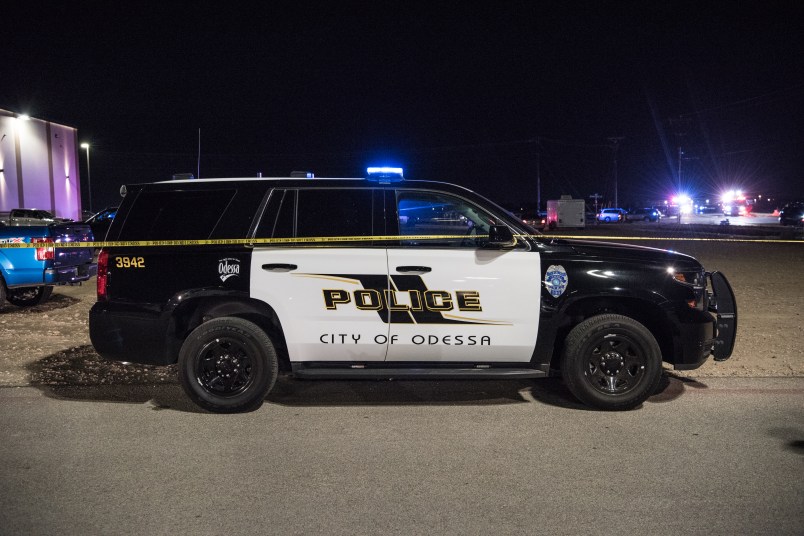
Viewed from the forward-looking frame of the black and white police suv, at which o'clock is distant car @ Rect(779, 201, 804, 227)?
The distant car is roughly at 10 o'clock from the black and white police suv.

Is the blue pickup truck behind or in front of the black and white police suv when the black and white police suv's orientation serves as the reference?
behind

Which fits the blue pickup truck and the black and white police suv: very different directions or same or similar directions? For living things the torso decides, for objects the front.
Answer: very different directions

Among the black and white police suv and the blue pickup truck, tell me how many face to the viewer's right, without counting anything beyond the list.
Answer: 1

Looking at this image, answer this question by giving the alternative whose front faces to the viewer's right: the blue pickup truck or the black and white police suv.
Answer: the black and white police suv

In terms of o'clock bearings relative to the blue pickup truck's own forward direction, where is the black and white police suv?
The black and white police suv is roughly at 7 o'clock from the blue pickup truck.

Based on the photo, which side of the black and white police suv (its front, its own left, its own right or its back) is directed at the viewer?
right

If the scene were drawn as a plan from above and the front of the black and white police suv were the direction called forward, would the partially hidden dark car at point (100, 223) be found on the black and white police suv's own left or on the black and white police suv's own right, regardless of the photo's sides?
on the black and white police suv's own left

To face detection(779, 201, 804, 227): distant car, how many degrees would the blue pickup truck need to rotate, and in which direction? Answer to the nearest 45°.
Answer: approximately 135° to its right

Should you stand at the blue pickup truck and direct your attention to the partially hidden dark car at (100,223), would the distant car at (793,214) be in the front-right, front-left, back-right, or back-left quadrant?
front-right

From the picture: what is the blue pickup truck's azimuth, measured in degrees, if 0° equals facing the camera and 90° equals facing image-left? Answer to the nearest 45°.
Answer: approximately 135°

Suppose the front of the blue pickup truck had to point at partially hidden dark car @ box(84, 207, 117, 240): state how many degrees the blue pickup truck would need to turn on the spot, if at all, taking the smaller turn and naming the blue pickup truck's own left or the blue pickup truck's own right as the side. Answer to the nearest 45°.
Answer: approximately 45° to the blue pickup truck's own right
